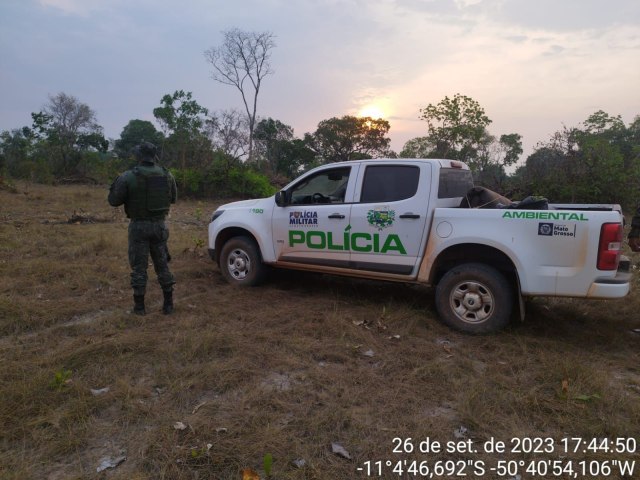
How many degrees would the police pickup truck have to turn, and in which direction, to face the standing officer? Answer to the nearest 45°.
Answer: approximately 45° to its left

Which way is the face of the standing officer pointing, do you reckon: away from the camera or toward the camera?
away from the camera

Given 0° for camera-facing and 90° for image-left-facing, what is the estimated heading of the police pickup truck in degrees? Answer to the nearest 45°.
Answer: approximately 135°
